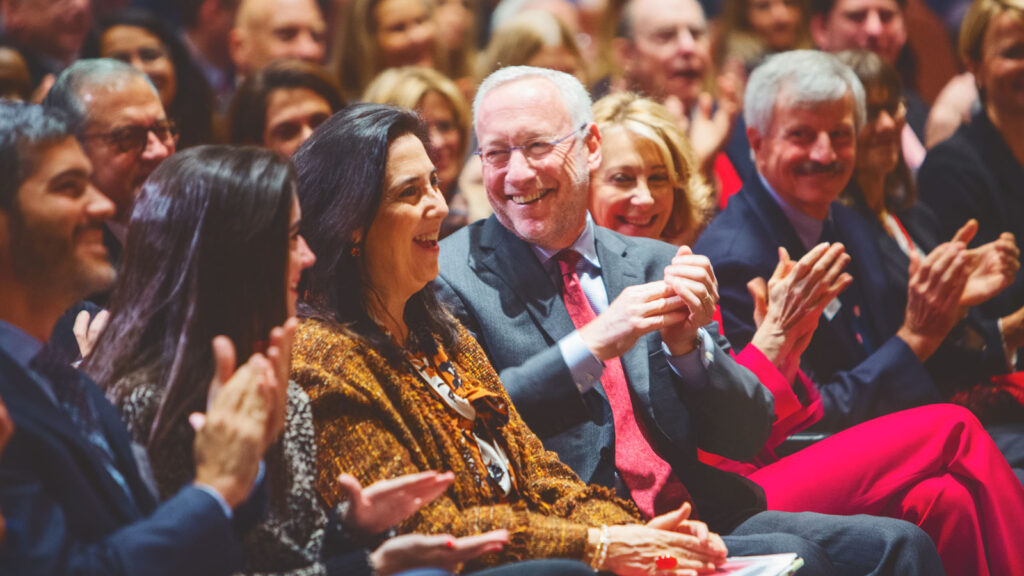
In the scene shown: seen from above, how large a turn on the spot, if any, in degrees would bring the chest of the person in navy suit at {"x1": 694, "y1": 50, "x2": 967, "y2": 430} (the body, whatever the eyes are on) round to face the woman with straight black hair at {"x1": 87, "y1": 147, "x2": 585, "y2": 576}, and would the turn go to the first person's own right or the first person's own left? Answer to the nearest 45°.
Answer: approximately 90° to the first person's own right

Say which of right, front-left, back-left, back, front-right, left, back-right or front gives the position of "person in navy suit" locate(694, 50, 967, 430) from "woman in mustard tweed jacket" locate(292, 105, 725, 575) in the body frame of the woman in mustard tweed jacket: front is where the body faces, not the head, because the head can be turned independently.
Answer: left

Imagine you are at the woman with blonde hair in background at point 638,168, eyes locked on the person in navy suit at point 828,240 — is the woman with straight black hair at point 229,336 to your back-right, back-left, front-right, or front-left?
back-right

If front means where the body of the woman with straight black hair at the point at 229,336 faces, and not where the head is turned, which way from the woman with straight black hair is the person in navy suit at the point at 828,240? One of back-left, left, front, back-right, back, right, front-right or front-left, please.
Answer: front-left

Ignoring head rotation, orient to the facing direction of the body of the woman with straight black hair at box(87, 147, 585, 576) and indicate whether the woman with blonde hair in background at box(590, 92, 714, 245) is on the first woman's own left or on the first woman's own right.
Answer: on the first woman's own left
